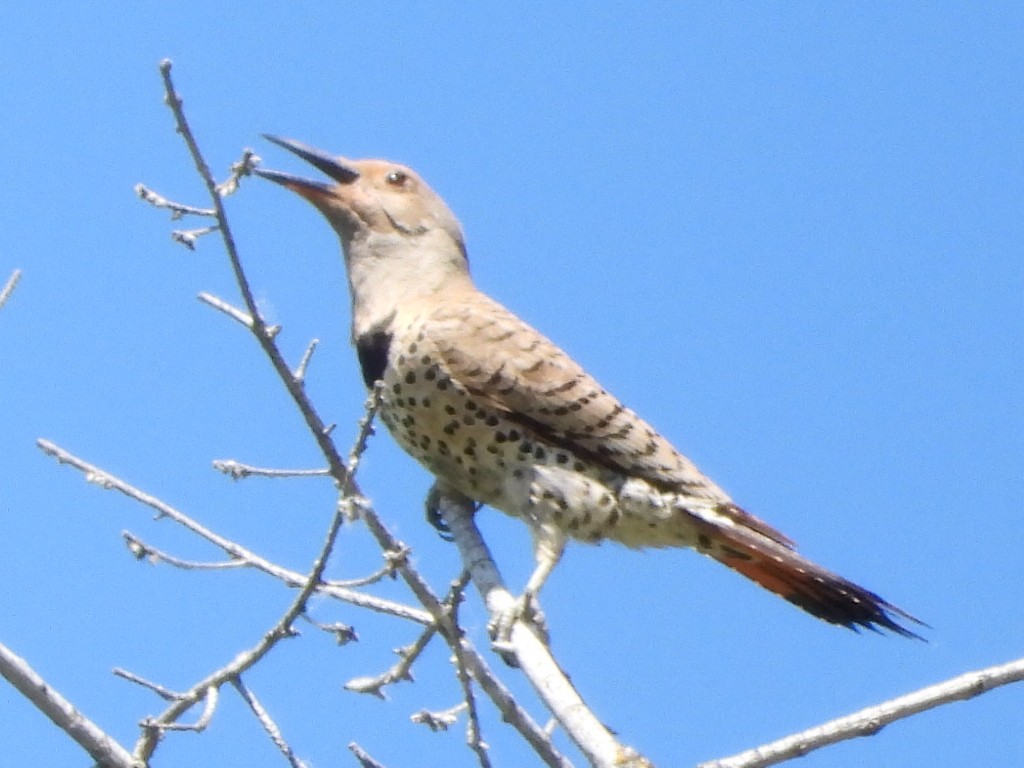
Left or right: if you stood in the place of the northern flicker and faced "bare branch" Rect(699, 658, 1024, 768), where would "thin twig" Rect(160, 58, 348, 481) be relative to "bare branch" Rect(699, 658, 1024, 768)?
right

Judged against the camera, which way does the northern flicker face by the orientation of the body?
to the viewer's left
